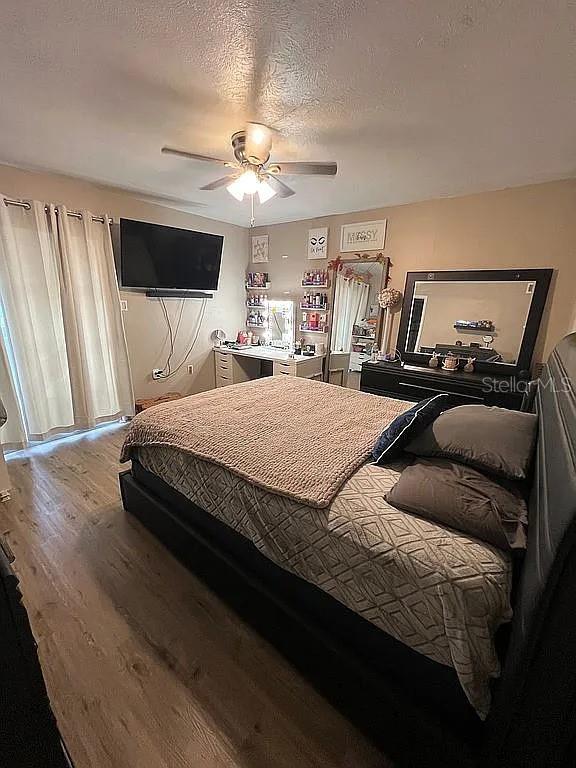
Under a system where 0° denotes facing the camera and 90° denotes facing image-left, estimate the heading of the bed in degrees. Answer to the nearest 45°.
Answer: approximately 135°

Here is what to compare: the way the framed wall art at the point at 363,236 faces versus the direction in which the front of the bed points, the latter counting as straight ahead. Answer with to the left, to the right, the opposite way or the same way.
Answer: to the left

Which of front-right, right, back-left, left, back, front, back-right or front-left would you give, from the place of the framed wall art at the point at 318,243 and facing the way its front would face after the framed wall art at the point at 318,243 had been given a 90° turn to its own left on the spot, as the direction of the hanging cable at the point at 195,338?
back-right

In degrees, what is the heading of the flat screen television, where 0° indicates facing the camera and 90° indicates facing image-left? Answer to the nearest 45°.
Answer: approximately 315°

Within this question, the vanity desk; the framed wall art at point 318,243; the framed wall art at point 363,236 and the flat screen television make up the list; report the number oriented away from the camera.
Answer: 0

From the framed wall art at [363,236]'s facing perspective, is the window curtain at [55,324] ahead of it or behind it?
ahead

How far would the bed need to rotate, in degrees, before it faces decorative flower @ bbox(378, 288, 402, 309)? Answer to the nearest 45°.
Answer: approximately 45° to its right

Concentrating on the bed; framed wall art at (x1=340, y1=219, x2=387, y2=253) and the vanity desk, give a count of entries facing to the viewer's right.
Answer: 0

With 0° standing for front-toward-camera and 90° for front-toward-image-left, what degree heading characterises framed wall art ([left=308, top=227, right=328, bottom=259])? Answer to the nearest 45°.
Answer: approximately 45°

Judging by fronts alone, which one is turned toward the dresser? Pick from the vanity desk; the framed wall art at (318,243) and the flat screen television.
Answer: the flat screen television

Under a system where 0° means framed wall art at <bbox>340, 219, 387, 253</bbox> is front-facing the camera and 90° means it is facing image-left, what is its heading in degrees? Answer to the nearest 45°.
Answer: approximately 45°

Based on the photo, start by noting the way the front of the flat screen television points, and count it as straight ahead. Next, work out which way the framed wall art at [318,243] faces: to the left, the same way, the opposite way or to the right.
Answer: to the right

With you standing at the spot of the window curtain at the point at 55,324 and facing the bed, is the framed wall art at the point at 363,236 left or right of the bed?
left

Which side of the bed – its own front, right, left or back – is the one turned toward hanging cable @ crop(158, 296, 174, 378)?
front

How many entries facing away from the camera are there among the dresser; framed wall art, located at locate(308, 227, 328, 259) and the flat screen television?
0

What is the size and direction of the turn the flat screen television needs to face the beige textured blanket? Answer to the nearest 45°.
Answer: approximately 45° to its right

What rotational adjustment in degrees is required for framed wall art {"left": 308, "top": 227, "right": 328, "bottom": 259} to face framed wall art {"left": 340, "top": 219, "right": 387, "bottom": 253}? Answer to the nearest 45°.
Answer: approximately 90° to its left

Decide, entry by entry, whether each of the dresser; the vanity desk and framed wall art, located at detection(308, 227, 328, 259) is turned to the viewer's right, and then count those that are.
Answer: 0

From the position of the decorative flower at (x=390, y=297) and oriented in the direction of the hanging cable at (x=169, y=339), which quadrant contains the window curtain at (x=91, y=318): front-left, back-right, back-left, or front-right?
front-left

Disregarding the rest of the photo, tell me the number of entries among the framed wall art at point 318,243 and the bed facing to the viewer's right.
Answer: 0

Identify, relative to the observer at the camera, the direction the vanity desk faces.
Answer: facing the viewer and to the left of the viewer
